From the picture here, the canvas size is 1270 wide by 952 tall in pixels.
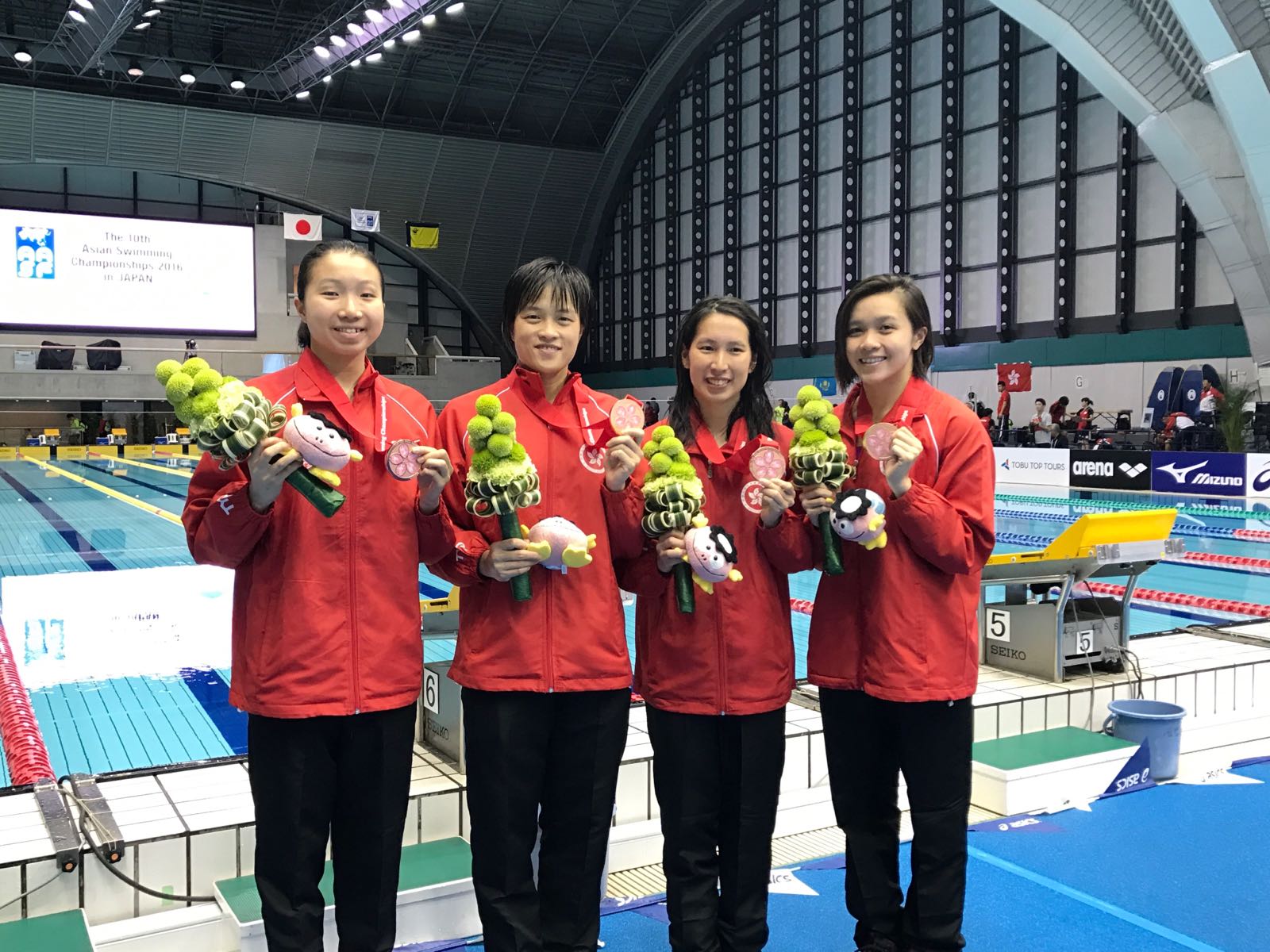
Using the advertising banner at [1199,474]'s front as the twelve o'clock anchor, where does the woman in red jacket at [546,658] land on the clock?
The woman in red jacket is roughly at 12 o'clock from the advertising banner.

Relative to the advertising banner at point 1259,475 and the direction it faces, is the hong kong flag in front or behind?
behind

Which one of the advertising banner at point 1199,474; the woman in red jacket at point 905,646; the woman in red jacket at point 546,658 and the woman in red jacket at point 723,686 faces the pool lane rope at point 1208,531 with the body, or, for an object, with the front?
the advertising banner

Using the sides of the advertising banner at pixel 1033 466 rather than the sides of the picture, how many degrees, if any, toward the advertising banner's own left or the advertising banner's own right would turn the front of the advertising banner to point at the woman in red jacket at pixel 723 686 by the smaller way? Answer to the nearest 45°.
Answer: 0° — it already faces them

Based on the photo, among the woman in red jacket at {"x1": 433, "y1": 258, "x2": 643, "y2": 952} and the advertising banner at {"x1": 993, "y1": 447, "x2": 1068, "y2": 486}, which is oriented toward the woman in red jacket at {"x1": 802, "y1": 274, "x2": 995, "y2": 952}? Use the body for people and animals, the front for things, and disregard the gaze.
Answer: the advertising banner
